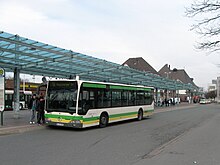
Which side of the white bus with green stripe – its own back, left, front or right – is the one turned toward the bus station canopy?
right

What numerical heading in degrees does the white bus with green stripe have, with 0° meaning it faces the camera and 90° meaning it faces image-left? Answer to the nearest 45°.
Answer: approximately 45°
